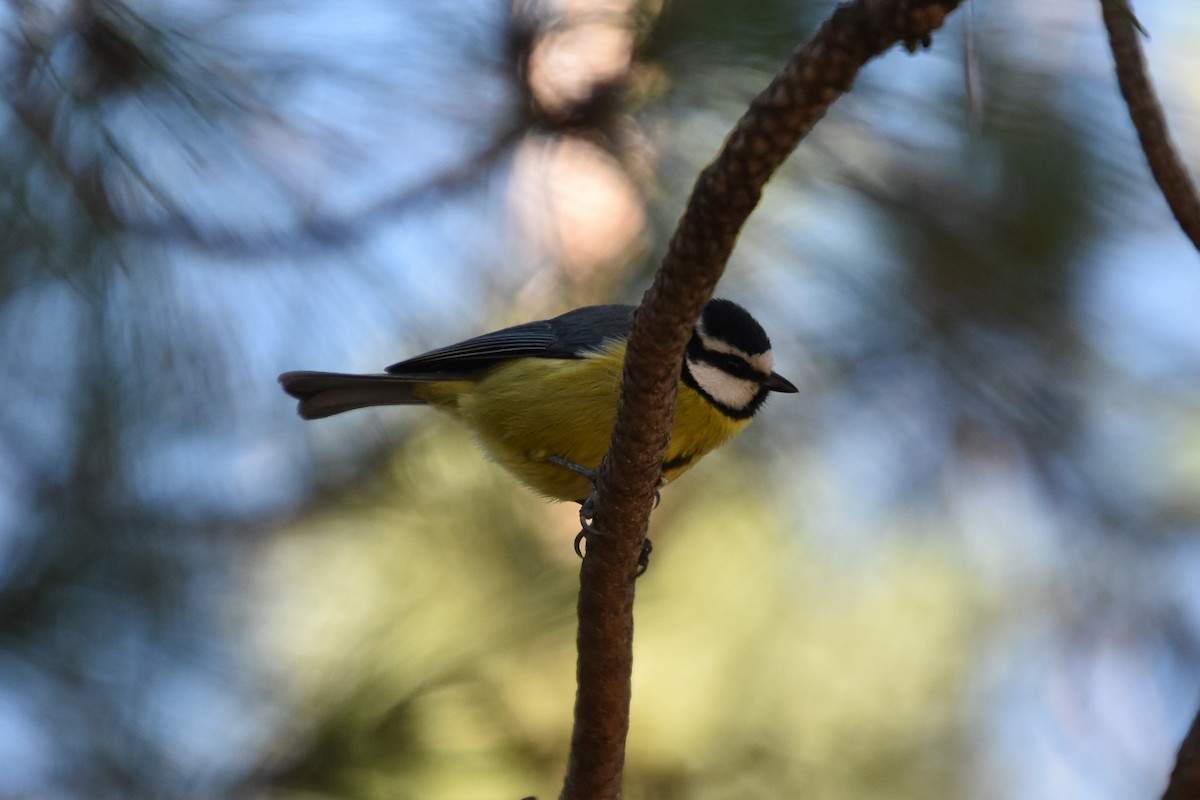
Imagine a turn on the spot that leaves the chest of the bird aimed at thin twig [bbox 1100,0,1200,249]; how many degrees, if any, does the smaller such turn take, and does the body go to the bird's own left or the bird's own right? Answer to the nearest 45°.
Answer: approximately 45° to the bird's own right

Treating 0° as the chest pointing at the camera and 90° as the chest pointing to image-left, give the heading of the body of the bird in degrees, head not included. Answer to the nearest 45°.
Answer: approximately 270°
